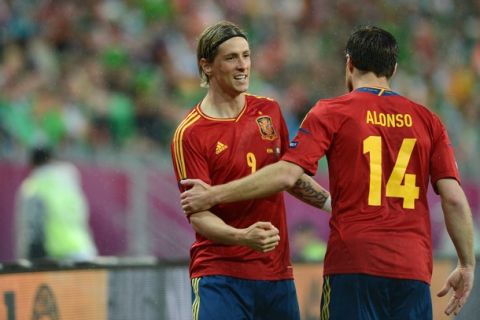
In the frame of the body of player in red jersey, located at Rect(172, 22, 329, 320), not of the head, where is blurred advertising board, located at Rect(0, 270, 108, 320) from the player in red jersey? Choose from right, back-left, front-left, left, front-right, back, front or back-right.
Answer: back

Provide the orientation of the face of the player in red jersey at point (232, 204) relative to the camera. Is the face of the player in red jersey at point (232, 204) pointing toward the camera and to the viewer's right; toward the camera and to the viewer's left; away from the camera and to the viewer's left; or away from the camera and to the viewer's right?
toward the camera and to the viewer's right

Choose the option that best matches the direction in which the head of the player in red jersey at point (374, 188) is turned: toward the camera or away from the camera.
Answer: away from the camera

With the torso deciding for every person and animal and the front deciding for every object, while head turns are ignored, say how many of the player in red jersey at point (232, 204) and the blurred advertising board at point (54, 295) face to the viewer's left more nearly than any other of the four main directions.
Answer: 0

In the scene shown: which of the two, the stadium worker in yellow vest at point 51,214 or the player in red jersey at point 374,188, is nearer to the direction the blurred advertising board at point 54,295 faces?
the player in red jersey

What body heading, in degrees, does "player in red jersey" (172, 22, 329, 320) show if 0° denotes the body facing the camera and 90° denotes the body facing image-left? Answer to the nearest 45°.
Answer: approximately 315°

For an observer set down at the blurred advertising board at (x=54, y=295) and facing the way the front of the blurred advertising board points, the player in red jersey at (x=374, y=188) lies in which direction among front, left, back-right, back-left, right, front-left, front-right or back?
front-left

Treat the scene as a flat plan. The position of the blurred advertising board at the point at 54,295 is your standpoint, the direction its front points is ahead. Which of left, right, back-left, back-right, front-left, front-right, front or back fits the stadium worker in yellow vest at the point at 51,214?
back

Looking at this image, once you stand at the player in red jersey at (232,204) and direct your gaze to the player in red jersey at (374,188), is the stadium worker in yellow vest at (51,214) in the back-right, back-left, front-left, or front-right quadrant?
back-left

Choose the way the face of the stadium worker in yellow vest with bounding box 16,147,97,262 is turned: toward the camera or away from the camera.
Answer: away from the camera

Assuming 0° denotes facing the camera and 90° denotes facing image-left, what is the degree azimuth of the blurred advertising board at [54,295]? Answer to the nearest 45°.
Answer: approximately 0°

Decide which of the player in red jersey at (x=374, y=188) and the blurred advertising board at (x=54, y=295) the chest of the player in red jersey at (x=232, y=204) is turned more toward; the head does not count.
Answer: the player in red jersey

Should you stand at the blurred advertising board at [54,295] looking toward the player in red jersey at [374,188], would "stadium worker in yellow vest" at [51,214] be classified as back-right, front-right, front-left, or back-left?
back-left
